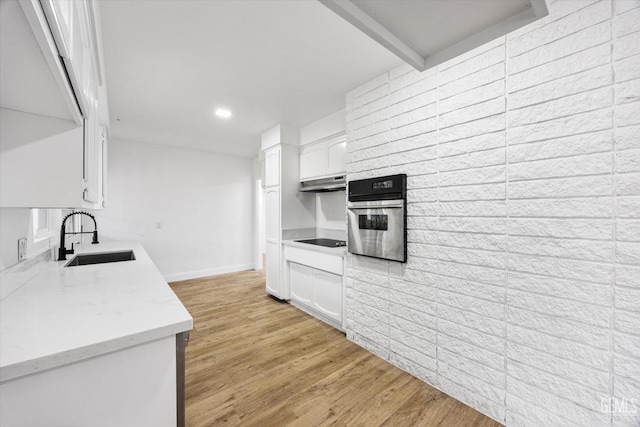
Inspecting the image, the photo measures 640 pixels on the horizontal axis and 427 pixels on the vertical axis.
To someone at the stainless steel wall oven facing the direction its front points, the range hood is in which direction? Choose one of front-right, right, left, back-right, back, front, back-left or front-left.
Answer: right

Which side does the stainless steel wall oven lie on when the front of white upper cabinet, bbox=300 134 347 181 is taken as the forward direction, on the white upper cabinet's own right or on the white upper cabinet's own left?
on the white upper cabinet's own left

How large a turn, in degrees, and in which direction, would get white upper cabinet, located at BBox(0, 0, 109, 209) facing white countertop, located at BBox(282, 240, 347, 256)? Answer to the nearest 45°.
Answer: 0° — it already faces it

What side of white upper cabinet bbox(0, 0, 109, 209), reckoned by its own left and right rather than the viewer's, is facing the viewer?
right

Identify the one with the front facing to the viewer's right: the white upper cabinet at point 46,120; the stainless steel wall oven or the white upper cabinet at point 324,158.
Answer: the white upper cabinet at point 46,120

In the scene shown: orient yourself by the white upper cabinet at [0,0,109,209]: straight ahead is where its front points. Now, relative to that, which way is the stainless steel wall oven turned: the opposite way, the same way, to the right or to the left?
the opposite way

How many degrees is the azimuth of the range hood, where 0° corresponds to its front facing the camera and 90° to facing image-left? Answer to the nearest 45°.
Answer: approximately 45°

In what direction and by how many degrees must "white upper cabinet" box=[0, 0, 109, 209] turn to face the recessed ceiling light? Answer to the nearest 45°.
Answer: approximately 45° to its left

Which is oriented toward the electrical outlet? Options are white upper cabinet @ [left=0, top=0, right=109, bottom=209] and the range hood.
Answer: the range hood
